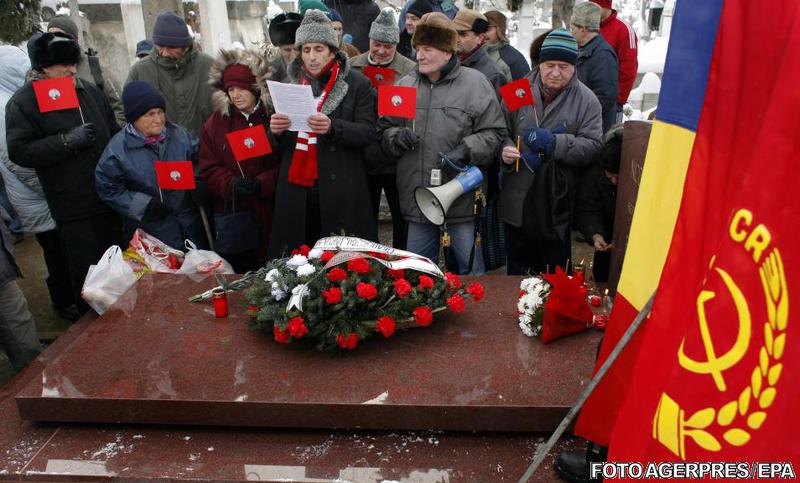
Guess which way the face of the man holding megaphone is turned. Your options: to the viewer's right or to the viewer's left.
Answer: to the viewer's left

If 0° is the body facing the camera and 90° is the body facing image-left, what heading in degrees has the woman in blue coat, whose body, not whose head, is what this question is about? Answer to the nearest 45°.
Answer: approximately 315°

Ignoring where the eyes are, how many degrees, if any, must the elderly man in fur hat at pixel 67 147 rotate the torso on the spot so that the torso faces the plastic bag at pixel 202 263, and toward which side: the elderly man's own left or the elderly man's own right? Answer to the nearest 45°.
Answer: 0° — they already face it

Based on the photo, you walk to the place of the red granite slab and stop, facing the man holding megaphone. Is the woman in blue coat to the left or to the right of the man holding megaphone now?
left

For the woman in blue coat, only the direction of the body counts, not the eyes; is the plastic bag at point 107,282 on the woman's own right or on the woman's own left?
on the woman's own right

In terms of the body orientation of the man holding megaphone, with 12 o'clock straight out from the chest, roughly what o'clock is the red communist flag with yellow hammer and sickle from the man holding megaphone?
The red communist flag with yellow hammer and sickle is roughly at 10 o'clock from the man holding megaphone.

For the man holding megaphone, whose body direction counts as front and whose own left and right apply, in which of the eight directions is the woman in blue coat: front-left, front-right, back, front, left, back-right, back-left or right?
front-right

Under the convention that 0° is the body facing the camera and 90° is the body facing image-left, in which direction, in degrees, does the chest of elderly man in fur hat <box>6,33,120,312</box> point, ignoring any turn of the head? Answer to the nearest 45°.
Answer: approximately 315°
